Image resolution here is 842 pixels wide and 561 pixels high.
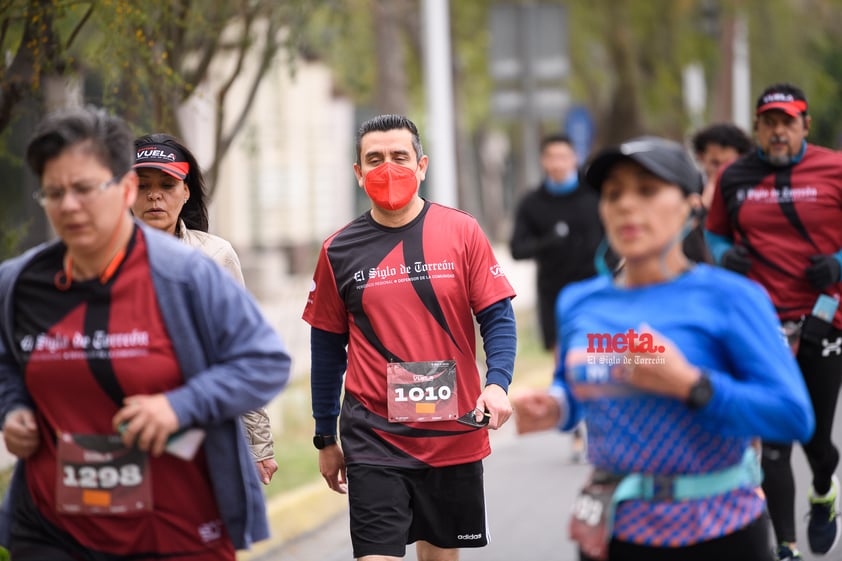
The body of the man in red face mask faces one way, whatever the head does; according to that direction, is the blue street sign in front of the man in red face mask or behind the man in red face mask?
behind

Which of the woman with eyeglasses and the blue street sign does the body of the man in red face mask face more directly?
the woman with eyeglasses

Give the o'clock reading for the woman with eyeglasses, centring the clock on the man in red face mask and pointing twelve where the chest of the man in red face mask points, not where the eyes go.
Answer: The woman with eyeglasses is roughly at 1 o'clock from the man in red face mask.

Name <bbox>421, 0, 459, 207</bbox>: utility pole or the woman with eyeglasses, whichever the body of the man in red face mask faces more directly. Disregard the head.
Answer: the woman with eyeglasses

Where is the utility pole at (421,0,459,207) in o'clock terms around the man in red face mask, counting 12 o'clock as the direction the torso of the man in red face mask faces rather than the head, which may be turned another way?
The utility pole is roughly at 6 o'clock from the man in red face mask.

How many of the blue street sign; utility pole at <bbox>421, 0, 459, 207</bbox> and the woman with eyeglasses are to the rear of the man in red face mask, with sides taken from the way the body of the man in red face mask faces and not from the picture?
2

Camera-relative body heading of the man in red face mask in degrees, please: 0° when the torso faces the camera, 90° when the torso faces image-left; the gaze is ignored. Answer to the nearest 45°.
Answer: approximately 0°
